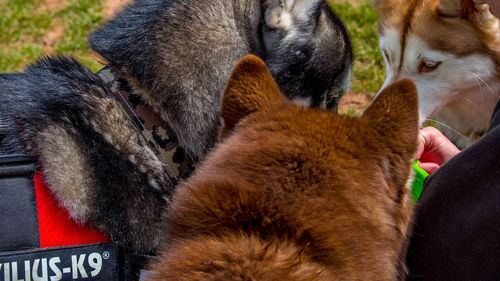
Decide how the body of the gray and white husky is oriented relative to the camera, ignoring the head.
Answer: to the viewer's right

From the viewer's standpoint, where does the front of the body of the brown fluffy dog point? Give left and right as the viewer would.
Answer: facing away from the viewer

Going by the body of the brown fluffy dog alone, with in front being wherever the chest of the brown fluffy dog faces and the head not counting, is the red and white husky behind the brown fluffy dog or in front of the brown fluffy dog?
in front

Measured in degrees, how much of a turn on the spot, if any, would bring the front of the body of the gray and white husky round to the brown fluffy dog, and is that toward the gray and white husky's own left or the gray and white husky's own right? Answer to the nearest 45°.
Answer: approximately 90° to the gray and white husky's own right
